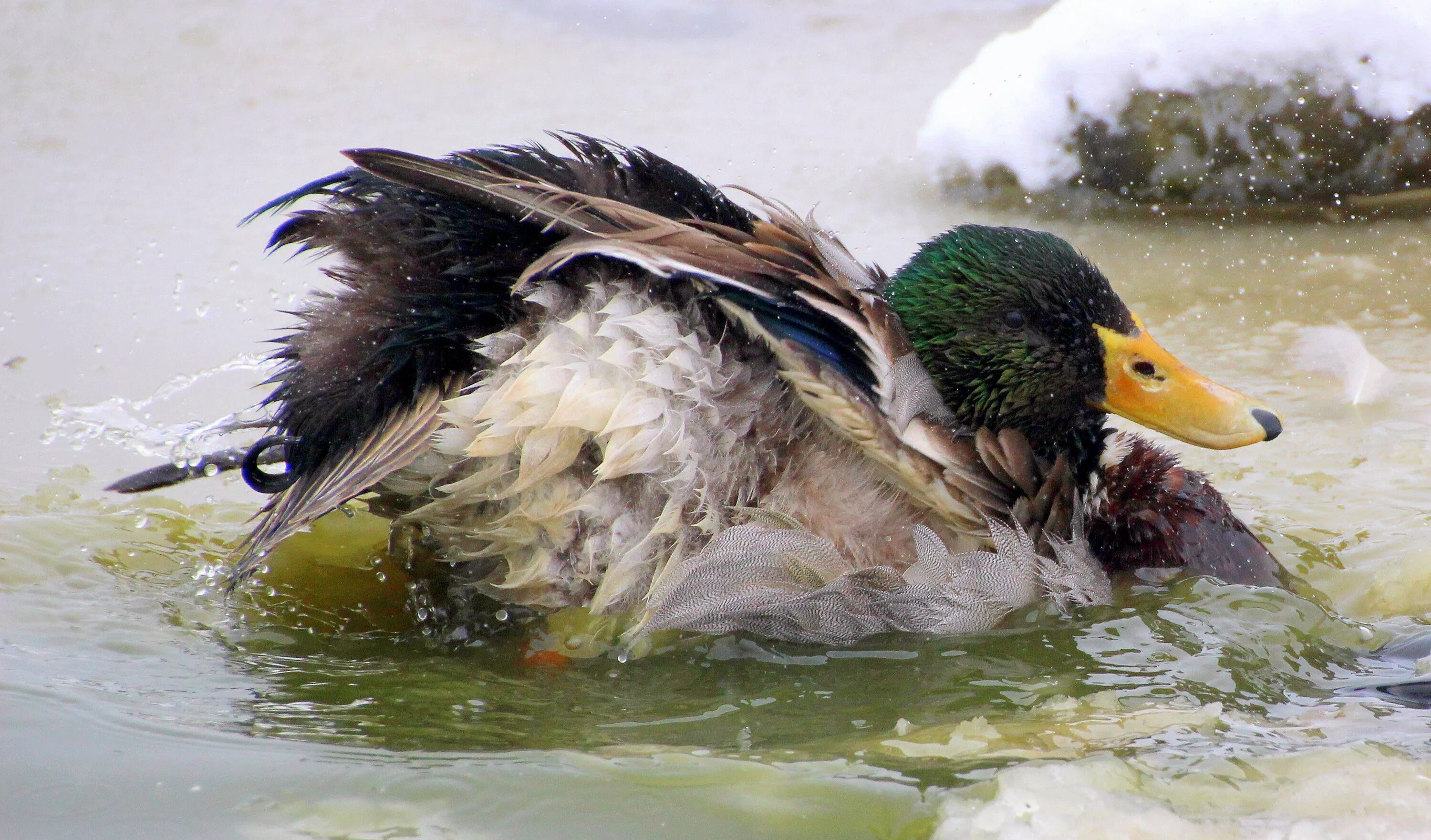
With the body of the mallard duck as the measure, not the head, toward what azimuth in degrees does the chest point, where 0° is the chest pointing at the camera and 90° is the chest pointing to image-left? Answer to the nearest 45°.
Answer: approximately 270°

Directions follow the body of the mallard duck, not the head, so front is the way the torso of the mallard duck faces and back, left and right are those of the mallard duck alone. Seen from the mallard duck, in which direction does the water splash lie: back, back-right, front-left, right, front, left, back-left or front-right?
back-left
